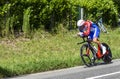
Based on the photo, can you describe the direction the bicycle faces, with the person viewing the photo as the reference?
facing the viewer and to the left of the viewer

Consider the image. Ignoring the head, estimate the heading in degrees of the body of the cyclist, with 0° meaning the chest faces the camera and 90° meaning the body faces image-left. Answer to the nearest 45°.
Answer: approximately 45°
